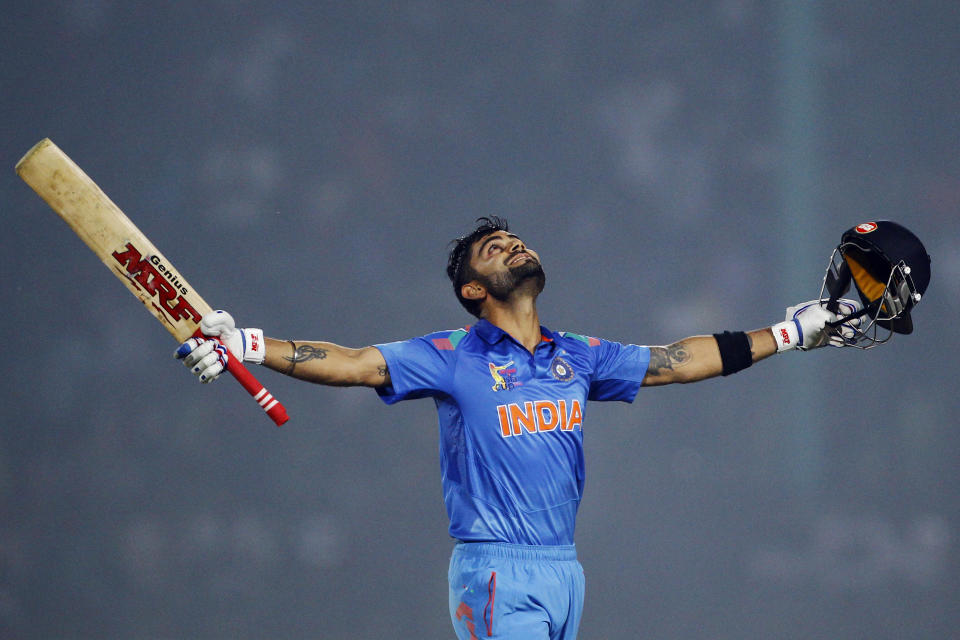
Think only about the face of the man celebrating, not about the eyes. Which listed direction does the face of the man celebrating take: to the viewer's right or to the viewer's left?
to the viewer's right

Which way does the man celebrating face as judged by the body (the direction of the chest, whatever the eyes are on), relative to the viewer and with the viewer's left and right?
facing the viewer and to the right of the viewer
